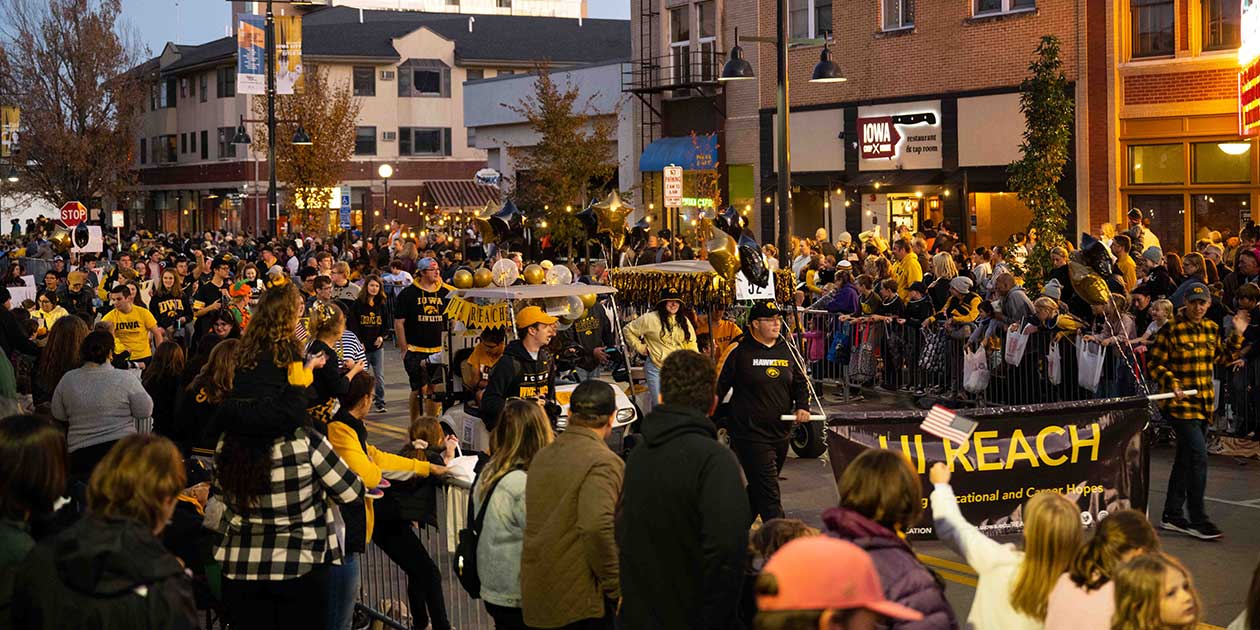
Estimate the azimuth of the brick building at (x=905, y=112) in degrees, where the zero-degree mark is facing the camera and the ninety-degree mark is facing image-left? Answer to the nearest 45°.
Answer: approximately 0°

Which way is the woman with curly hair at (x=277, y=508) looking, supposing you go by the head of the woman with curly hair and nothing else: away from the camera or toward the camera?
away from the camera

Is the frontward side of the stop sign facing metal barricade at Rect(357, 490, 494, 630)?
yes

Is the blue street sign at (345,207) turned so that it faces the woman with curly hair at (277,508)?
yes

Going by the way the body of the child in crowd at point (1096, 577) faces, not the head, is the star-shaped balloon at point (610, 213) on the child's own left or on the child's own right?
on the child's own left

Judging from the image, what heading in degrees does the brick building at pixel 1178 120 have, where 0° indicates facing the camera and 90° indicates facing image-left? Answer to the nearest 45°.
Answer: approximately 0°

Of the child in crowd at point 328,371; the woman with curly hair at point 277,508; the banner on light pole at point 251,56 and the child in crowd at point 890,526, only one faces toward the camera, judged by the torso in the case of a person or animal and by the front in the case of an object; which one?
the banner on light pole

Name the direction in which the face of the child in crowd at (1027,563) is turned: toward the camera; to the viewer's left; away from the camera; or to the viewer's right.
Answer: away from the camera

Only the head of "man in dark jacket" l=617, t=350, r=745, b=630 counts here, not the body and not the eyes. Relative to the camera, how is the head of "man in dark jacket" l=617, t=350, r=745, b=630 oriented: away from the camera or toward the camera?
away from the camera

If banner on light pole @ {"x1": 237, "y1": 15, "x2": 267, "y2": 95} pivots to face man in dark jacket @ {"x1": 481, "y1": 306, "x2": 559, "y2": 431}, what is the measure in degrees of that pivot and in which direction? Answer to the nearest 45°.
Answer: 0° — it already faces them

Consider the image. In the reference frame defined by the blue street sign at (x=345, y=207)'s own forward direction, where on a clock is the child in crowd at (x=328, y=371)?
The child in crowd is roughly at 12 o'clock from the blue street sign.

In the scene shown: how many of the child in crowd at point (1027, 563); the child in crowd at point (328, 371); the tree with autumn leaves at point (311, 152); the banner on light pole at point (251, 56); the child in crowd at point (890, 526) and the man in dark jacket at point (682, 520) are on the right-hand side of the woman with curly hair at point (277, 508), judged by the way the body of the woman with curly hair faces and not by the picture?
3

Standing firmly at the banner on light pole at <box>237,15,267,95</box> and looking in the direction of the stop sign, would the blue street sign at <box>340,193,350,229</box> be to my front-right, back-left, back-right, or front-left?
back-right

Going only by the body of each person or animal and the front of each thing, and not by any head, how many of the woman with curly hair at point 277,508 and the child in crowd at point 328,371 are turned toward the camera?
0

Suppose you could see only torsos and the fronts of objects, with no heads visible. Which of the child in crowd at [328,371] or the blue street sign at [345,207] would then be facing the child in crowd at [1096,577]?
the blue street sign
